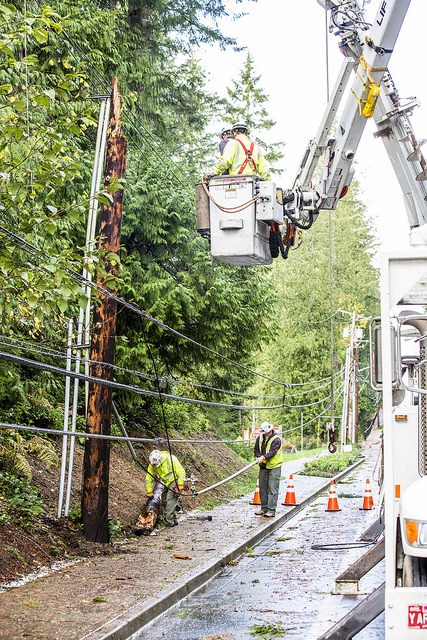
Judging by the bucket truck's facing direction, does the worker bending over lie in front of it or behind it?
behind

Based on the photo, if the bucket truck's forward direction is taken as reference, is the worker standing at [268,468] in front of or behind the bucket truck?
behind

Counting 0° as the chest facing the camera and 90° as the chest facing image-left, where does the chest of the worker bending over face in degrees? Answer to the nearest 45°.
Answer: approximately 45°

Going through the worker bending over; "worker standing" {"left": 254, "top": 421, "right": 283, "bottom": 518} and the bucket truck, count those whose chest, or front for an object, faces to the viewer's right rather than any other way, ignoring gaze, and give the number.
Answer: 0

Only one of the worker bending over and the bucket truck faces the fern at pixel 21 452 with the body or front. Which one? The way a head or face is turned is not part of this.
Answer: the worker bending over

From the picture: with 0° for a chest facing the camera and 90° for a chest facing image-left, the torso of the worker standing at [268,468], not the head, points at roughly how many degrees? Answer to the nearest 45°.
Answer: approximately 45°

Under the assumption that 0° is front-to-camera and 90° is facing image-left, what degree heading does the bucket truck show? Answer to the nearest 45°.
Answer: approximately 0°

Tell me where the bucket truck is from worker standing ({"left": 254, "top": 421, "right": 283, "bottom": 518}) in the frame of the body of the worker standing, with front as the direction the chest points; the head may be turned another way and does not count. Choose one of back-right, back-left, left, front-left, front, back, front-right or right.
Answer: front-left
